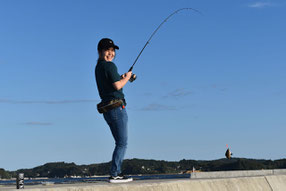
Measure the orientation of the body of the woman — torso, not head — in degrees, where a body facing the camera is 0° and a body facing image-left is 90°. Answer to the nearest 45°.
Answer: approximately 270°
